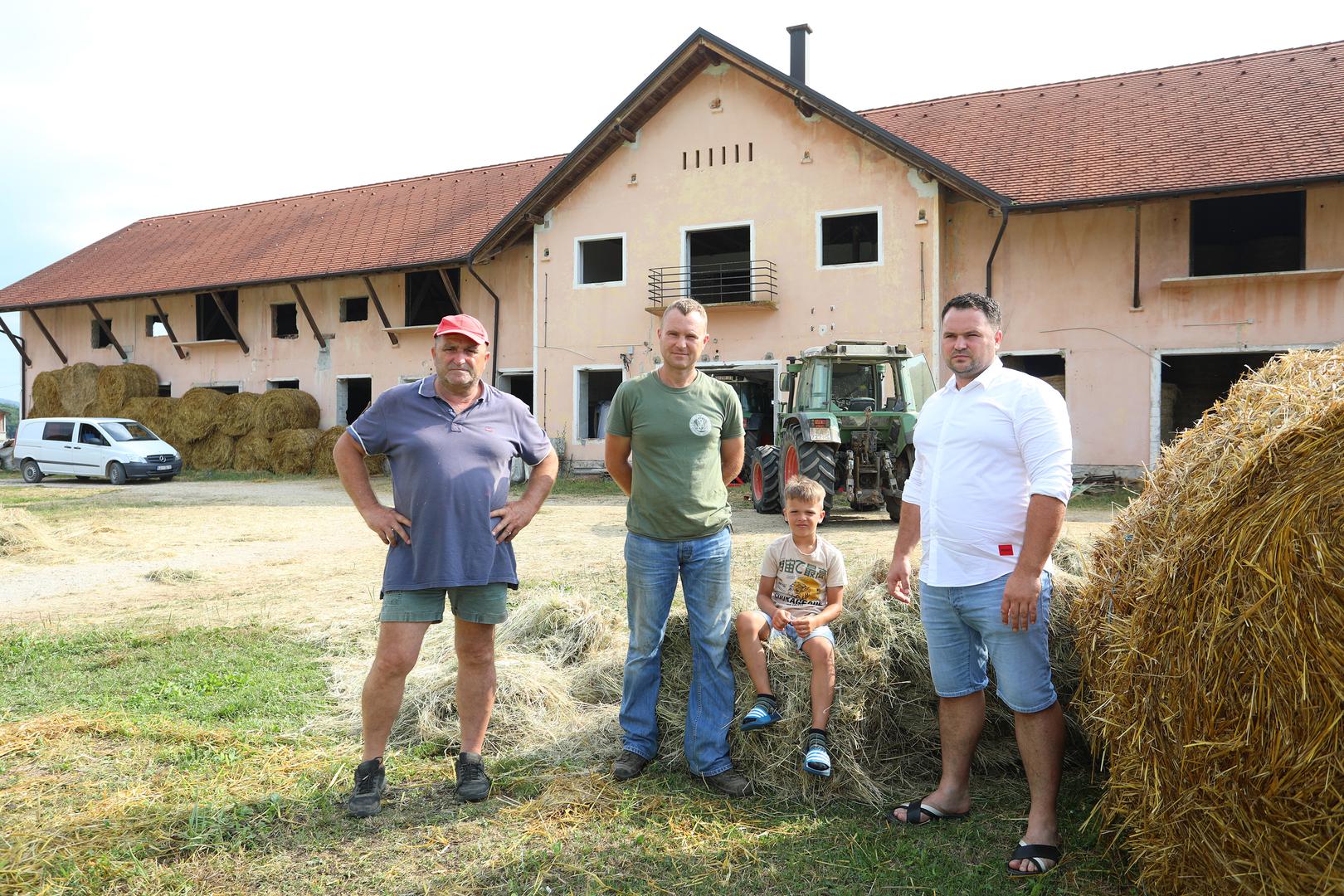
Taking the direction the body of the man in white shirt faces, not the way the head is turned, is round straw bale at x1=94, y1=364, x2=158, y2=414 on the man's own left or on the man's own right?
on the man's own right

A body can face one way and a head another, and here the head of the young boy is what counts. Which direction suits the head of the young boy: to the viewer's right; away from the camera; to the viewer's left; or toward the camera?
toward the camera

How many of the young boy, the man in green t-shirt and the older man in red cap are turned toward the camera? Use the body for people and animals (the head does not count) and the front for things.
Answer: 3

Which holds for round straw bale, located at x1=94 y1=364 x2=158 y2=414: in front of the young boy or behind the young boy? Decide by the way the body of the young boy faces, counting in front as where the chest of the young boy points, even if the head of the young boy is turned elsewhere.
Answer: behind

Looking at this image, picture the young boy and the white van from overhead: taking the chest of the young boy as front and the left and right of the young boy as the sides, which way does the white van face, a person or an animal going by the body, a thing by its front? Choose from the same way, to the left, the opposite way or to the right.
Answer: to the left

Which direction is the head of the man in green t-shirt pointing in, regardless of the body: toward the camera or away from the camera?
toward the camera

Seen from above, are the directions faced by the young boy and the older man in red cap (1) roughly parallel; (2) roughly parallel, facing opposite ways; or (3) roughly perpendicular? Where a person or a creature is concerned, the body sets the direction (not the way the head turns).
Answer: roughly parallel

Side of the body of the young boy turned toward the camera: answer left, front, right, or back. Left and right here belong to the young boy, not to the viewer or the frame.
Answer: front

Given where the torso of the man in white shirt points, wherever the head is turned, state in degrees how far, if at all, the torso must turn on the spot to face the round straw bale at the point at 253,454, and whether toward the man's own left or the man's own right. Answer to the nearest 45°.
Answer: approximately 90° to the man's own right

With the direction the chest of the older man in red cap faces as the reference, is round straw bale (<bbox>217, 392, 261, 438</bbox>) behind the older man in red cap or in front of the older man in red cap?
behind
